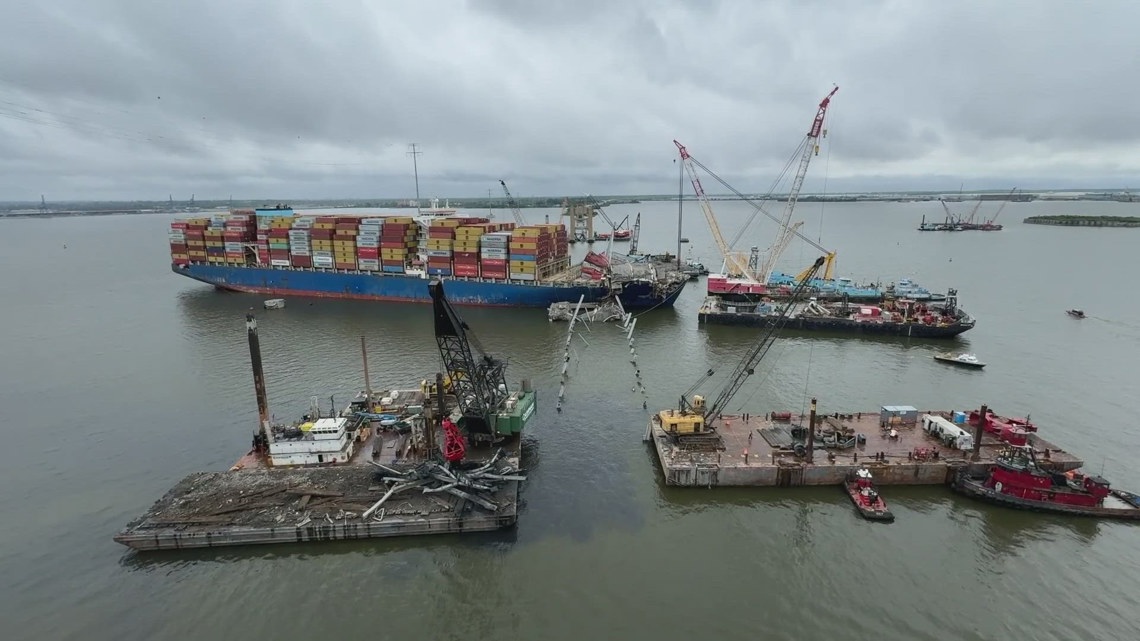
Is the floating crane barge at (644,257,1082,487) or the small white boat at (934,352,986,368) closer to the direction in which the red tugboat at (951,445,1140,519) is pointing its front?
the floating crane barge

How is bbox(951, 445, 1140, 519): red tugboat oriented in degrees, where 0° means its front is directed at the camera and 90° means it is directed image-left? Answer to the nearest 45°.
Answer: approximately 90°

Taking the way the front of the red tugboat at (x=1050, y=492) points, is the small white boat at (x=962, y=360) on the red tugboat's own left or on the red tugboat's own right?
on the red tugboat's own right
